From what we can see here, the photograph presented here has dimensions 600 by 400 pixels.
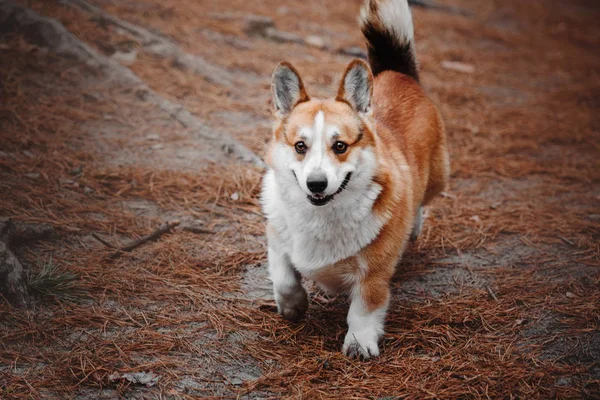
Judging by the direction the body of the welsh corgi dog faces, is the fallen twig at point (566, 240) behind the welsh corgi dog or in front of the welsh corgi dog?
behind

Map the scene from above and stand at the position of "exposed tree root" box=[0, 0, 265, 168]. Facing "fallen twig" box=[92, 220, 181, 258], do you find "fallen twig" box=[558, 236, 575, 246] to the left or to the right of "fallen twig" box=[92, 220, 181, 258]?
left

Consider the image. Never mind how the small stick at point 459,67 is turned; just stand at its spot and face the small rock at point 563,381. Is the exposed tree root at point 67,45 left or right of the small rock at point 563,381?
right

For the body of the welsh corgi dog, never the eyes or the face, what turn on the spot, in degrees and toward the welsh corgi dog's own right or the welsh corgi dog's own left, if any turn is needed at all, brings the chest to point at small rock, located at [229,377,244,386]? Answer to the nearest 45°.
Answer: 0° — it already faces it

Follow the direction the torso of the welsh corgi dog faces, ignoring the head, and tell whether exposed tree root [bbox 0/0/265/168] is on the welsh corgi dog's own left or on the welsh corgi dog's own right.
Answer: on the welsh corgi dog's own right

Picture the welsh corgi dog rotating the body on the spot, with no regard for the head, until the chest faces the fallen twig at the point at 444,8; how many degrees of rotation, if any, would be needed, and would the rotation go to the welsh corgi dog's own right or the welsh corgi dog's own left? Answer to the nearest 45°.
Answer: approximately 135° to the welsh corgi dog's own right

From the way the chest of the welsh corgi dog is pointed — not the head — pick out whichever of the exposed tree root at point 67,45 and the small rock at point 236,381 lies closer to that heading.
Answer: the small rock

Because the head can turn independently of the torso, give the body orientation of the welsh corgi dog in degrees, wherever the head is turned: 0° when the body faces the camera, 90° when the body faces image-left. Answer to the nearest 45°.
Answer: approximately 45°

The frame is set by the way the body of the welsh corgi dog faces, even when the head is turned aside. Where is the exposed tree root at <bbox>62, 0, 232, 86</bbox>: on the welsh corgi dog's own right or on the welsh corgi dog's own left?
on the welsh corgi dog's own right
